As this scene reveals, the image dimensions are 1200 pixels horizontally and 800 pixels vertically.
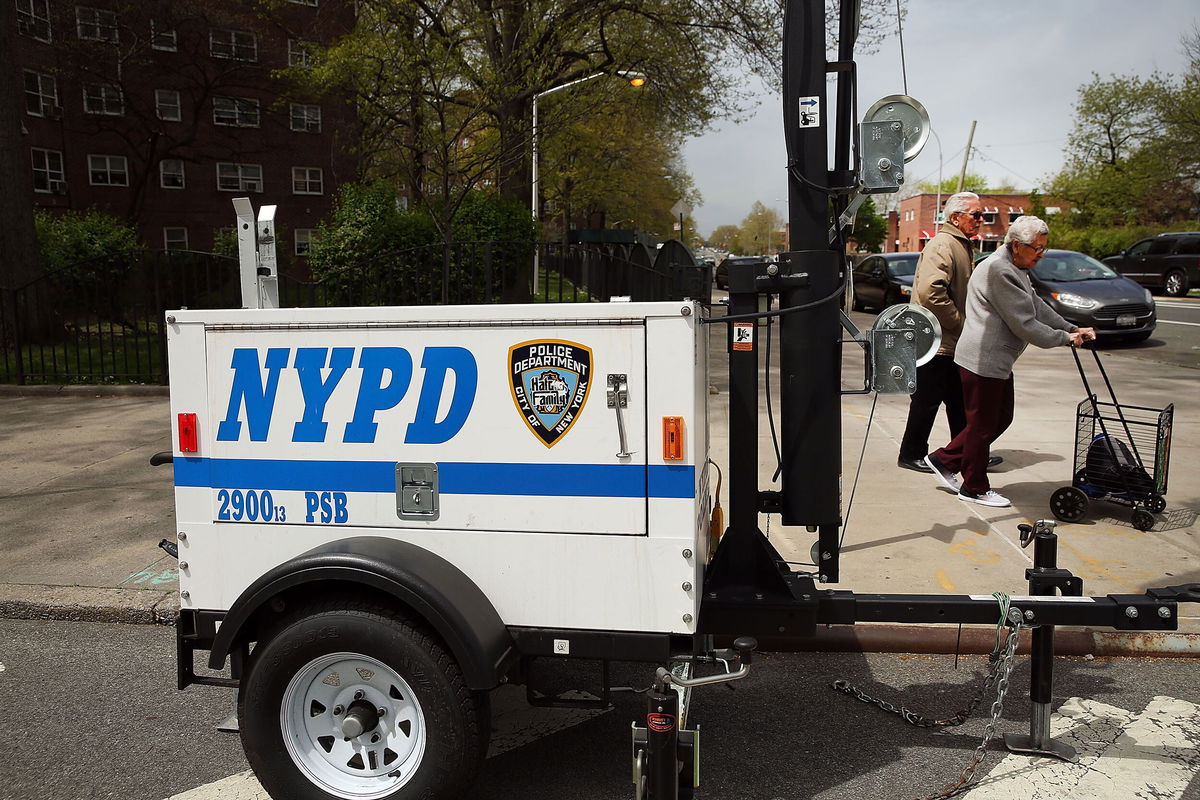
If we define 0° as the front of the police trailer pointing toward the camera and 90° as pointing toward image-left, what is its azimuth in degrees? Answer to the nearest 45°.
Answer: approximately 270°

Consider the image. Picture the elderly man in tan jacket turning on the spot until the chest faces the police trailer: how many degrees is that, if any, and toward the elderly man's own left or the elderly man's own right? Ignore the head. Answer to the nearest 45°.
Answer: approximately 90° to the elderly man's own right

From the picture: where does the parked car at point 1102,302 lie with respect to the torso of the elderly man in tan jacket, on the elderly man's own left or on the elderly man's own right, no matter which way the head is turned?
on the elderly man's own left

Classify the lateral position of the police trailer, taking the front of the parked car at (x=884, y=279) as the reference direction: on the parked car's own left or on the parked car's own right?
on the parked car's own right

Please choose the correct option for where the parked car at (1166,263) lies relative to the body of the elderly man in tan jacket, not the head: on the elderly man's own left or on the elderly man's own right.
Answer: on the elderly man's own left

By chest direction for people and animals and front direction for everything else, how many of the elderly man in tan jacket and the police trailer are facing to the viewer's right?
2

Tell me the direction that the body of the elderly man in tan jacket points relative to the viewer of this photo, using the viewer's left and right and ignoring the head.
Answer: facing to the right of the viewer

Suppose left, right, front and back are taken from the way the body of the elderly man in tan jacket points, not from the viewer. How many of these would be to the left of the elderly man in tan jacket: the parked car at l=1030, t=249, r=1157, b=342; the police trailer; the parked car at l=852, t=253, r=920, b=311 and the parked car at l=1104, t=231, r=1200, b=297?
3

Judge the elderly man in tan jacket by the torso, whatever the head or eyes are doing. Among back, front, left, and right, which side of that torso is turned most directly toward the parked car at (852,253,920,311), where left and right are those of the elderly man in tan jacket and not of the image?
left
